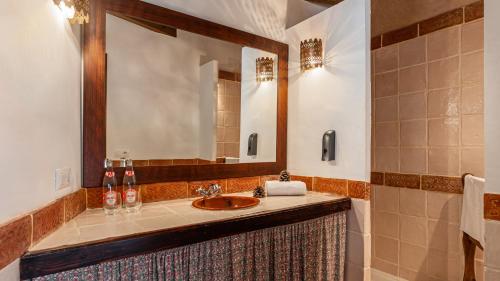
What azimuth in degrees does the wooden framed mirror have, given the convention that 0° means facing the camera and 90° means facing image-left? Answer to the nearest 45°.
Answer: approximately 315°

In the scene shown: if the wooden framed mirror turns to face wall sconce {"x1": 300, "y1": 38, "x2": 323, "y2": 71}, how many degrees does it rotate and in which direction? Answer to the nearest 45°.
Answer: approximately 45° to its left

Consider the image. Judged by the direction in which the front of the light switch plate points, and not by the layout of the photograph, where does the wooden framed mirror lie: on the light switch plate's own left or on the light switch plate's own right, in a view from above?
on the light switch plate's own left

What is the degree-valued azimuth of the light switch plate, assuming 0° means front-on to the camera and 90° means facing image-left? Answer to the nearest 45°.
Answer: approximately 315°
